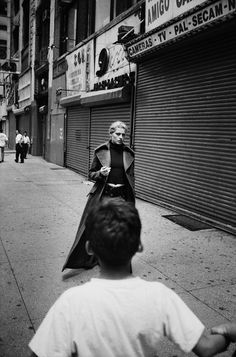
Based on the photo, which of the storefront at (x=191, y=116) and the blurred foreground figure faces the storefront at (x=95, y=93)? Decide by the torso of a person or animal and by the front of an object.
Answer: the blurred foreground figure

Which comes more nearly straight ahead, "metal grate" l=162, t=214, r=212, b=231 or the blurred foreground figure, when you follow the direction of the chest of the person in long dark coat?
the blurred foreground figure

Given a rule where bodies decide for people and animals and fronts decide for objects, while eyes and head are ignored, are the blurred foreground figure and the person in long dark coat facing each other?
yes

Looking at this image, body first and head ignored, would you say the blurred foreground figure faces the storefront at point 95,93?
yes

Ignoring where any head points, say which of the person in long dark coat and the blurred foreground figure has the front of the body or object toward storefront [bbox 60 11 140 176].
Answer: the blurred foreground figure

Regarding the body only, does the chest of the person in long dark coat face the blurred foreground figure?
yes

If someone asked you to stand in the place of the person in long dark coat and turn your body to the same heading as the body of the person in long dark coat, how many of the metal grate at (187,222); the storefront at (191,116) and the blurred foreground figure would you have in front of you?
1

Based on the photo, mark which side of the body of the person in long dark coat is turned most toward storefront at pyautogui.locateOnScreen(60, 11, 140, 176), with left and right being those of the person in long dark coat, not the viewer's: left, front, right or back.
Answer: back

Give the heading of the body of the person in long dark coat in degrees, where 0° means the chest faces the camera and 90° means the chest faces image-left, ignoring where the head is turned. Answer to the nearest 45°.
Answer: approximately 0°

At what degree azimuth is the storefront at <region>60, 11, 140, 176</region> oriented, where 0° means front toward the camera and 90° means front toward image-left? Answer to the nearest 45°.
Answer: approximately 45°

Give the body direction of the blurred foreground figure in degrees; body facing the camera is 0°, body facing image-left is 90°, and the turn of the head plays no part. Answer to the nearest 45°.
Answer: approximately 180°
